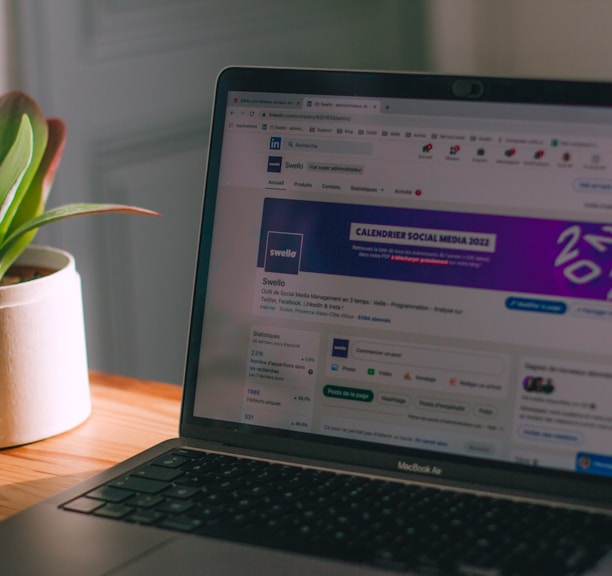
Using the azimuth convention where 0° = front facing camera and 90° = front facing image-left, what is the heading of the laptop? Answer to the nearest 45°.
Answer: approximately 45°
